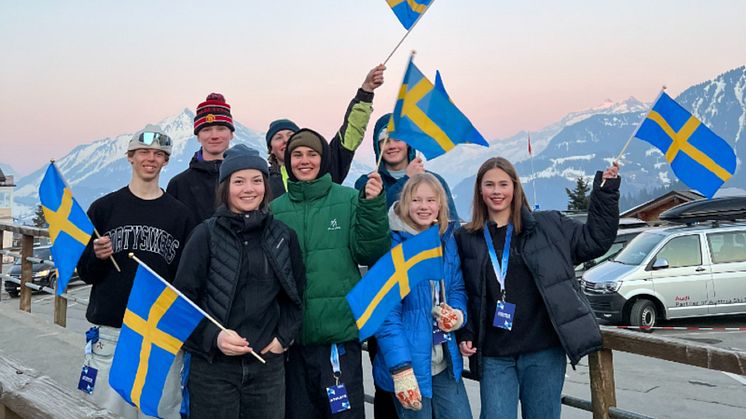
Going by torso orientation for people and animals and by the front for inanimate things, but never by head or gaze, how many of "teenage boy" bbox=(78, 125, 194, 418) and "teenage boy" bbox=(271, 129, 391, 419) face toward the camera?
2

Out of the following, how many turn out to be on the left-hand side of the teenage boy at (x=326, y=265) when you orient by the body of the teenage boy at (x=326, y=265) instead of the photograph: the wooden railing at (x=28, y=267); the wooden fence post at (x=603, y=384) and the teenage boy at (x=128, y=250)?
1

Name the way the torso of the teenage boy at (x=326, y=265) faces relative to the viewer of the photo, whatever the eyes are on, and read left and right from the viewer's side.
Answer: facing the viewer

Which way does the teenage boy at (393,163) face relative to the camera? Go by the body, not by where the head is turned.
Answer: toward the camera

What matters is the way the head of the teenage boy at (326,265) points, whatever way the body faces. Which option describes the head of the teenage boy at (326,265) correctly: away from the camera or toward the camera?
toward the camera

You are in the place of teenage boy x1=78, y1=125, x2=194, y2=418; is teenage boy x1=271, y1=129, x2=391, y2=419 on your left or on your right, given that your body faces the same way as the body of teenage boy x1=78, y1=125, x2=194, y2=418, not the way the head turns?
on your left

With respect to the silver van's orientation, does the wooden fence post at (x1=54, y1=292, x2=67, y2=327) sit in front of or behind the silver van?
in front

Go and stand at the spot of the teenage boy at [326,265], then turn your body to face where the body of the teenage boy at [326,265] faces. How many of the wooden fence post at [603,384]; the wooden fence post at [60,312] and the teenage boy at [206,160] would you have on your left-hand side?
1

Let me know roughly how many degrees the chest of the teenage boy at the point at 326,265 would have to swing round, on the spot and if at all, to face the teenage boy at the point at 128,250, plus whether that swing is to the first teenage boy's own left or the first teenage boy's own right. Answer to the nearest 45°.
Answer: approximately 90° to the first teenage boy's own right

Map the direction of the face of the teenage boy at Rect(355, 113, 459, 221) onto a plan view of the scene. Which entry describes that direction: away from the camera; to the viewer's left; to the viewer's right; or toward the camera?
toward the camera

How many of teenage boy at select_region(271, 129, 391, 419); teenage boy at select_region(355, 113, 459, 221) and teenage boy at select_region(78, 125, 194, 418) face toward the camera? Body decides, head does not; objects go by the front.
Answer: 3

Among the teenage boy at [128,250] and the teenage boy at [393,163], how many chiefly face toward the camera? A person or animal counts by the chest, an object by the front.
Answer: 2

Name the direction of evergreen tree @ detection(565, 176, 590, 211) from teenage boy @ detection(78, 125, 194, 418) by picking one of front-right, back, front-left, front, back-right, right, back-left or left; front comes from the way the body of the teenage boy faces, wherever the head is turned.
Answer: back-left

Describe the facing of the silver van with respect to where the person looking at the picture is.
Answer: facing the viewer and to the left of the viewer

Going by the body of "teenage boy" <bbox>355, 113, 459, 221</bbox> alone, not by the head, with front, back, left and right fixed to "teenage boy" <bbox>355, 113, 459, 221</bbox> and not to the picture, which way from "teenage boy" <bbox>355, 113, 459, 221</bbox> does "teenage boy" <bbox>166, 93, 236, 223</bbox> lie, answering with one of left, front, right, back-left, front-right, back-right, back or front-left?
right

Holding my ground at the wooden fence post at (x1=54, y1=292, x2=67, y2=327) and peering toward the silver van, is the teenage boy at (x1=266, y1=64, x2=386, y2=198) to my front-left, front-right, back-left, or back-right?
front-right

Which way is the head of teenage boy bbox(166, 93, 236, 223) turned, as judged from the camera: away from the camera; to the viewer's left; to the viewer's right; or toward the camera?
toward the camera

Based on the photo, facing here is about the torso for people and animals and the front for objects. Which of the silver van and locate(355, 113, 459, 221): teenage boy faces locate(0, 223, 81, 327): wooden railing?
the silver van

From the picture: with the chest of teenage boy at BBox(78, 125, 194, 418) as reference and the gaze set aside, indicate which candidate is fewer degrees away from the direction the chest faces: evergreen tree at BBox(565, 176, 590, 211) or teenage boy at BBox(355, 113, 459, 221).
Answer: the teenage boy

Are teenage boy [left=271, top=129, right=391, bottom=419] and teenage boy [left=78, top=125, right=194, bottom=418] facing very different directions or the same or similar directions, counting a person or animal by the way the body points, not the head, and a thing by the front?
same or similar directions

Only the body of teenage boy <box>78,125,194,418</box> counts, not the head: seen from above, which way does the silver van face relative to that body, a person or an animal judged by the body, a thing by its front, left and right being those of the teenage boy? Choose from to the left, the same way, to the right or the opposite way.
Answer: to the right
